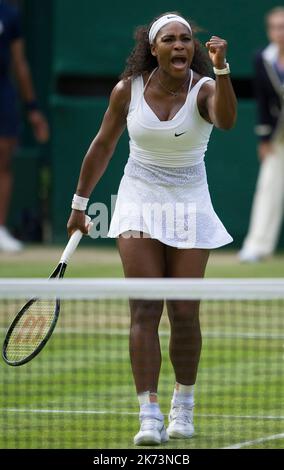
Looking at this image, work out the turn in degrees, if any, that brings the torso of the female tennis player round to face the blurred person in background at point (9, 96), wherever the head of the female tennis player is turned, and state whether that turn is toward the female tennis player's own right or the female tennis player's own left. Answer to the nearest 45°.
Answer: approximately 180°
